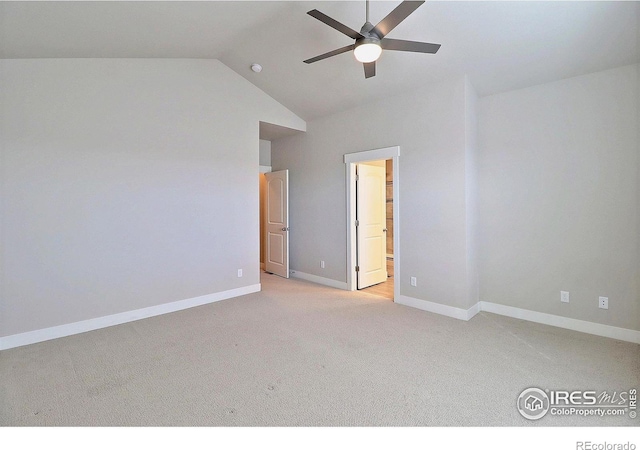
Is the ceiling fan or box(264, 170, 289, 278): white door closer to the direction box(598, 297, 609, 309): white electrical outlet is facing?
the ceiling fan

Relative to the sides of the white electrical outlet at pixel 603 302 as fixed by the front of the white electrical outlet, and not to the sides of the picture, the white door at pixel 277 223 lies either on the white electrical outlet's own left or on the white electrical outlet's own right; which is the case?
on the white electrical outlet's own right

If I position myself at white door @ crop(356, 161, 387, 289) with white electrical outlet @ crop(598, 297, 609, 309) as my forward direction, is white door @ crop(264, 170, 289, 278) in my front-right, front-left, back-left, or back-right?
back-right

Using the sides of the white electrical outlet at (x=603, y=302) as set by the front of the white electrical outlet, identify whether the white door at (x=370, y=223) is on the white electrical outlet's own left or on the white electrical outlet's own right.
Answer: on the white electrical outlet's own right

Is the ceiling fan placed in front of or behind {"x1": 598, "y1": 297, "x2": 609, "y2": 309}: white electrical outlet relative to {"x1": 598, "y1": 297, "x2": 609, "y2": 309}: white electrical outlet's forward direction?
in front

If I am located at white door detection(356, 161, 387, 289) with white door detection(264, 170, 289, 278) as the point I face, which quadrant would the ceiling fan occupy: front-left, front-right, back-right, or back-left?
back-left

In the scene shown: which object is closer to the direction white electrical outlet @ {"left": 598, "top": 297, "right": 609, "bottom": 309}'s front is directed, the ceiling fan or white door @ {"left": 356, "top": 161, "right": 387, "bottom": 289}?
the ceiling fan
